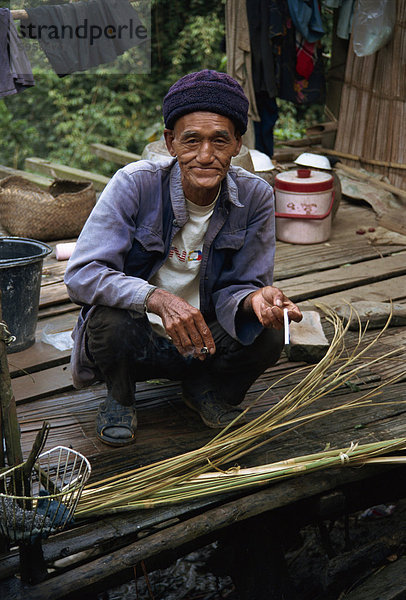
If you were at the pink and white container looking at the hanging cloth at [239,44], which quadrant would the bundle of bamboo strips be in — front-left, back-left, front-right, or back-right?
back-left

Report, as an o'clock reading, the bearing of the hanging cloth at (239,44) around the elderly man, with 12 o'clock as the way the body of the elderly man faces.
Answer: The hanging cloth is roughly at 6 o'clock from the elderly man.

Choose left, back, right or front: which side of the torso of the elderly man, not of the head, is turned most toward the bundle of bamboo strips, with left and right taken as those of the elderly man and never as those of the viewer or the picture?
front

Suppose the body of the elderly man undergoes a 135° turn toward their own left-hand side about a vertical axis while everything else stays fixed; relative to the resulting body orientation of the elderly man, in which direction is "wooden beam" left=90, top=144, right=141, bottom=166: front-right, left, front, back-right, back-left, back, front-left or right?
front-left

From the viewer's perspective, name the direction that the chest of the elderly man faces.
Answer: toward the camera

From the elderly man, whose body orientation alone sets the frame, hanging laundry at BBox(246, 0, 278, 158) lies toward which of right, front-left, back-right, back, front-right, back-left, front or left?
back

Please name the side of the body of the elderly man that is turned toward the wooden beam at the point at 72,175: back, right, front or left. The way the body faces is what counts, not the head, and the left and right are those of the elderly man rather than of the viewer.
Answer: back

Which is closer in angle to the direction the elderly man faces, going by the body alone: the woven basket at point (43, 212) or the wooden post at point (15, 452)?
the wooden post

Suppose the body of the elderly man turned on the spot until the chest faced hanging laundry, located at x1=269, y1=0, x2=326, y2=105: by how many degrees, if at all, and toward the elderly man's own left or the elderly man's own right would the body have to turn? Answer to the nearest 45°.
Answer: approximately 180°

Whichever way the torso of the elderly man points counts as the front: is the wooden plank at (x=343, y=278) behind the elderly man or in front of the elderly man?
behind

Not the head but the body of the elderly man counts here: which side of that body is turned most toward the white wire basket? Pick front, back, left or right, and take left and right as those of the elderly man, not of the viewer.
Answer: front

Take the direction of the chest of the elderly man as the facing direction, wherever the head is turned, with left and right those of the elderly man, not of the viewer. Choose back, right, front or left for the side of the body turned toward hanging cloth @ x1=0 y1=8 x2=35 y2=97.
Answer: back

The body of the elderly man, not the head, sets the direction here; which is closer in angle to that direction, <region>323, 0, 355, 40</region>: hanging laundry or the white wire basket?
the white wire basket

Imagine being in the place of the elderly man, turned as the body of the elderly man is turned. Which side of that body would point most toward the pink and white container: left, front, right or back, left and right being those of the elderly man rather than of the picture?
back
